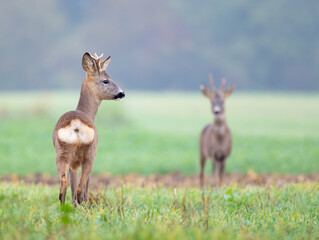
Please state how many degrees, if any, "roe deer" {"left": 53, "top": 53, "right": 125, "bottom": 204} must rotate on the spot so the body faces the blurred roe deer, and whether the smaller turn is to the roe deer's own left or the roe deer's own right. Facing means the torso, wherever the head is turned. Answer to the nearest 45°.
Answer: approximately 45° to the roe deer's own right

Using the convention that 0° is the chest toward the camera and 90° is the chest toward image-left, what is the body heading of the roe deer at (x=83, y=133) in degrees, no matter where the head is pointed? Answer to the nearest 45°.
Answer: approximately 180°
